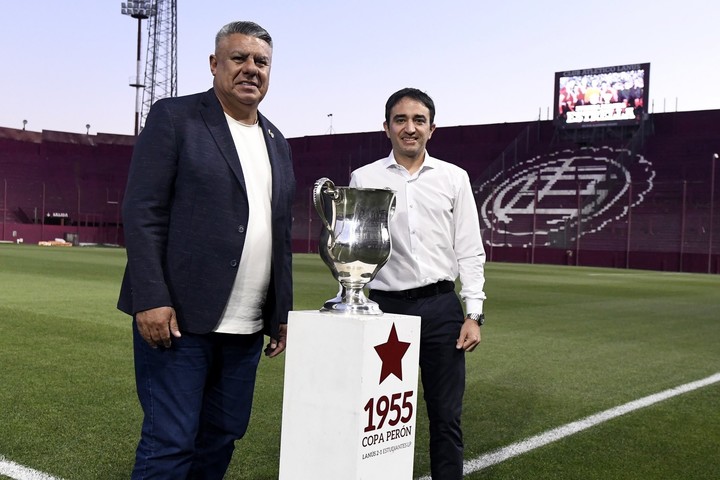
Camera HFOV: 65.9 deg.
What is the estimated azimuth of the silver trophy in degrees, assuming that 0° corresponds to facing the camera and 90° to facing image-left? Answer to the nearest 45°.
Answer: approximately 315°

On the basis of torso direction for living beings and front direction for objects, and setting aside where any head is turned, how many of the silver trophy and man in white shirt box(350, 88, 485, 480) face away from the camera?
0

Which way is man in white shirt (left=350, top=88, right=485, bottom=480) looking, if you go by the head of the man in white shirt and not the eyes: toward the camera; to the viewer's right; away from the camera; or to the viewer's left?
toward the camera

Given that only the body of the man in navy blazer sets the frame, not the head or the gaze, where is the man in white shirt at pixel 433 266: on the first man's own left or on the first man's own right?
on the first man's own left

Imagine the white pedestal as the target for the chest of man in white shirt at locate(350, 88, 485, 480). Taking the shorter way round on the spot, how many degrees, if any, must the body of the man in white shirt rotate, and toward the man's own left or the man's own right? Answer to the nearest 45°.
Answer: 0° — they already face it

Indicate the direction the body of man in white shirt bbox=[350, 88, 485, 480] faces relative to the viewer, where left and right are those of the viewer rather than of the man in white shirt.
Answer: facing the viewer

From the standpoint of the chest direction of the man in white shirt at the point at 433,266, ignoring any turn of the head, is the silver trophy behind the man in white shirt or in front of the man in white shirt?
in front
